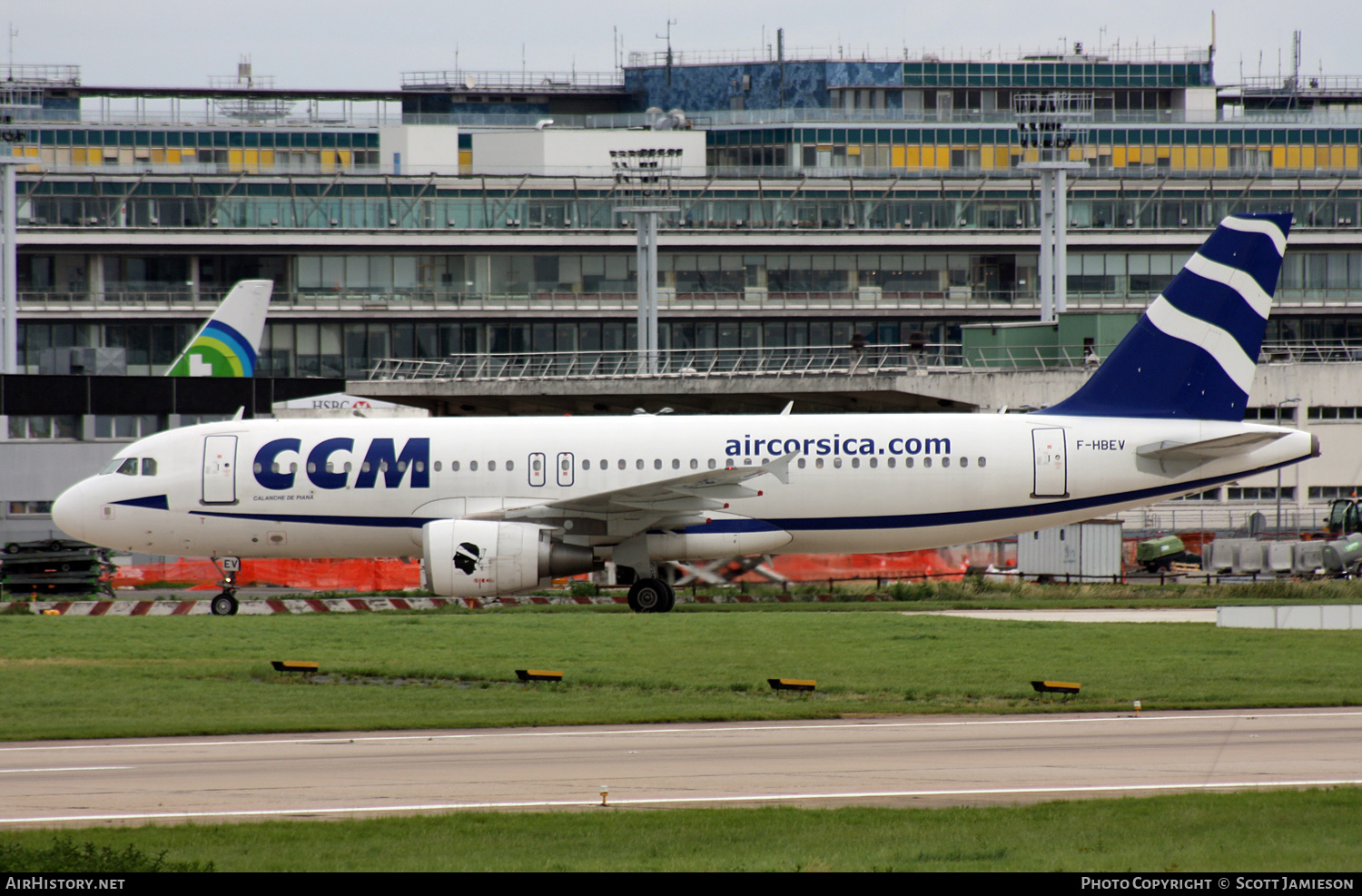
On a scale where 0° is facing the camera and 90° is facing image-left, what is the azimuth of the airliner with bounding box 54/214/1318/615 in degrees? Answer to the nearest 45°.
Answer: approximately 90°

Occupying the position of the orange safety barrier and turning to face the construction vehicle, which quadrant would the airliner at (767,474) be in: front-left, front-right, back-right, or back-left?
front-right

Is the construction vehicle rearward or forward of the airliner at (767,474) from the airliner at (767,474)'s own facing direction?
rearward

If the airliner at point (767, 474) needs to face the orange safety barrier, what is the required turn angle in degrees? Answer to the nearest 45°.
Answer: approximately 45° to its right

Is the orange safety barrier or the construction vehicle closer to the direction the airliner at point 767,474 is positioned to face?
the orange safety barrier
